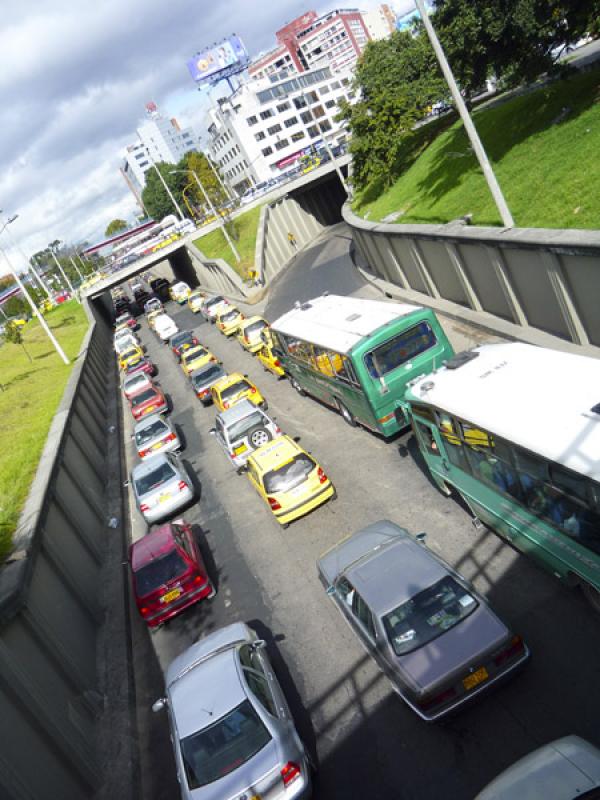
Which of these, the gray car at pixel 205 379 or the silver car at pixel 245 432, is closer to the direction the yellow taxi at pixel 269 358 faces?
the gray car

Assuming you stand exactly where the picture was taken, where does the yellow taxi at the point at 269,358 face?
facing away from the viewer and to the left of the viewer

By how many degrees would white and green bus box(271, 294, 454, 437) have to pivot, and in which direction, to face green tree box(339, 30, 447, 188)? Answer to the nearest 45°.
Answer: approximately 45° to its right

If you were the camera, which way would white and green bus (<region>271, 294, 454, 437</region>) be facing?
facing away from the viewer and to the left of the viewer

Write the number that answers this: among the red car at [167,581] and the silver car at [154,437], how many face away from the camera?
2

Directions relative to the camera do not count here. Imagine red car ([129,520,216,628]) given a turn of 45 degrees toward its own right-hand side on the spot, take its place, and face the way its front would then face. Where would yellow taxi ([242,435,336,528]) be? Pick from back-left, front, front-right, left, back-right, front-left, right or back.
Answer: front-right

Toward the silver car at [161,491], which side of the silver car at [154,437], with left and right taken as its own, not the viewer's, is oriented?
back

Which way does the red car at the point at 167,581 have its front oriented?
away from the camera

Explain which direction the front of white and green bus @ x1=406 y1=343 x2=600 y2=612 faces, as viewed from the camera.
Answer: facing away from the viewer and to the left of the viewer

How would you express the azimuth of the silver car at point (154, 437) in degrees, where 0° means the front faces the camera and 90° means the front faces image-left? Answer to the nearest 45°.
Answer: approximately 180°

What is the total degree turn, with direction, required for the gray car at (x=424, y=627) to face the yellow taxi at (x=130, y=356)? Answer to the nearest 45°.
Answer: approximately 45° to its right

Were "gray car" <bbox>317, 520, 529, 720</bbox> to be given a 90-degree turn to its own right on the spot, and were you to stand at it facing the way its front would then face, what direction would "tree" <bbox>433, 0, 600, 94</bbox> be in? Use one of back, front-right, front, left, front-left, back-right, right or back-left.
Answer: front

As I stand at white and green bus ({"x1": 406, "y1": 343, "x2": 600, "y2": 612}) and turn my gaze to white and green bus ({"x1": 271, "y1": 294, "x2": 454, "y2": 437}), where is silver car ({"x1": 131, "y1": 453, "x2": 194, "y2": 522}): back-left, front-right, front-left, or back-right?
front-left

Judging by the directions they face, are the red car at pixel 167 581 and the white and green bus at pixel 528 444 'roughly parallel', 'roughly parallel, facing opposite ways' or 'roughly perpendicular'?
roughly parallel
